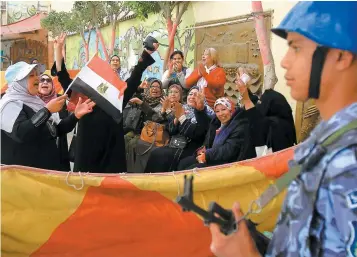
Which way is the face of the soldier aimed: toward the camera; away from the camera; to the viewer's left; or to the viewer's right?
to the viewer's left

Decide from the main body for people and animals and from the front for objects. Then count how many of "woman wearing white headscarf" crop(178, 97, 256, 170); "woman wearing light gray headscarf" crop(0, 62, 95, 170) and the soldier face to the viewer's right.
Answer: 1

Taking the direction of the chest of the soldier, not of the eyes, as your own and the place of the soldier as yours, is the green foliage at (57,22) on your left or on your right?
on your right

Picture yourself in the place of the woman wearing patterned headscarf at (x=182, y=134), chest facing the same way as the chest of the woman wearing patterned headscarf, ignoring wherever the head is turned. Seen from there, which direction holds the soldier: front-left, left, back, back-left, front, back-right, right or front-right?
front-left

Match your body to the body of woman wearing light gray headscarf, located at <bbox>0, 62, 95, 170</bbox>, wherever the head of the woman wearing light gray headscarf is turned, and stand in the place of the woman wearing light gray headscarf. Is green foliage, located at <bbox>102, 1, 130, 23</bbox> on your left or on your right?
on your left

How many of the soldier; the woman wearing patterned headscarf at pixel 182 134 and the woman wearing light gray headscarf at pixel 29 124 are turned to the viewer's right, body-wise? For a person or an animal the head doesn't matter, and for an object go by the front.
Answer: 1

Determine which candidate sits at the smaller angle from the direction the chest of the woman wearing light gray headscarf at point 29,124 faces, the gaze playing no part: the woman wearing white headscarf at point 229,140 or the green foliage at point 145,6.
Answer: the woman wearing white headscarf

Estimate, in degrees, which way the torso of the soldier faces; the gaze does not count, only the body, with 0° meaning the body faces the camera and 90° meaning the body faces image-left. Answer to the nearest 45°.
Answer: approximately 90°

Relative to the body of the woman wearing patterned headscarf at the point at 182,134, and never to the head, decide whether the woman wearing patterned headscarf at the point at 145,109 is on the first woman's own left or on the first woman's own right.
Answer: on the first woman's own right

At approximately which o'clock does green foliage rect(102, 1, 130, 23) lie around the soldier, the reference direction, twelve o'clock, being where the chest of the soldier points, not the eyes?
The green foliage is roughly at 2 o'clock from the soldier.

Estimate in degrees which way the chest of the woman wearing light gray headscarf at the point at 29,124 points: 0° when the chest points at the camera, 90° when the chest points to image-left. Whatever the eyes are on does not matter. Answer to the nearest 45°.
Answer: approximately 270°

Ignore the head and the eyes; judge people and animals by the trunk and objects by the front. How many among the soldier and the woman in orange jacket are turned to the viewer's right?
0

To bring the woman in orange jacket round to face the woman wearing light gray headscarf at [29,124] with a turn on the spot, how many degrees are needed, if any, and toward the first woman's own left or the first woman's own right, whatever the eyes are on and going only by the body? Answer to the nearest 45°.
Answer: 0° — they already face them
